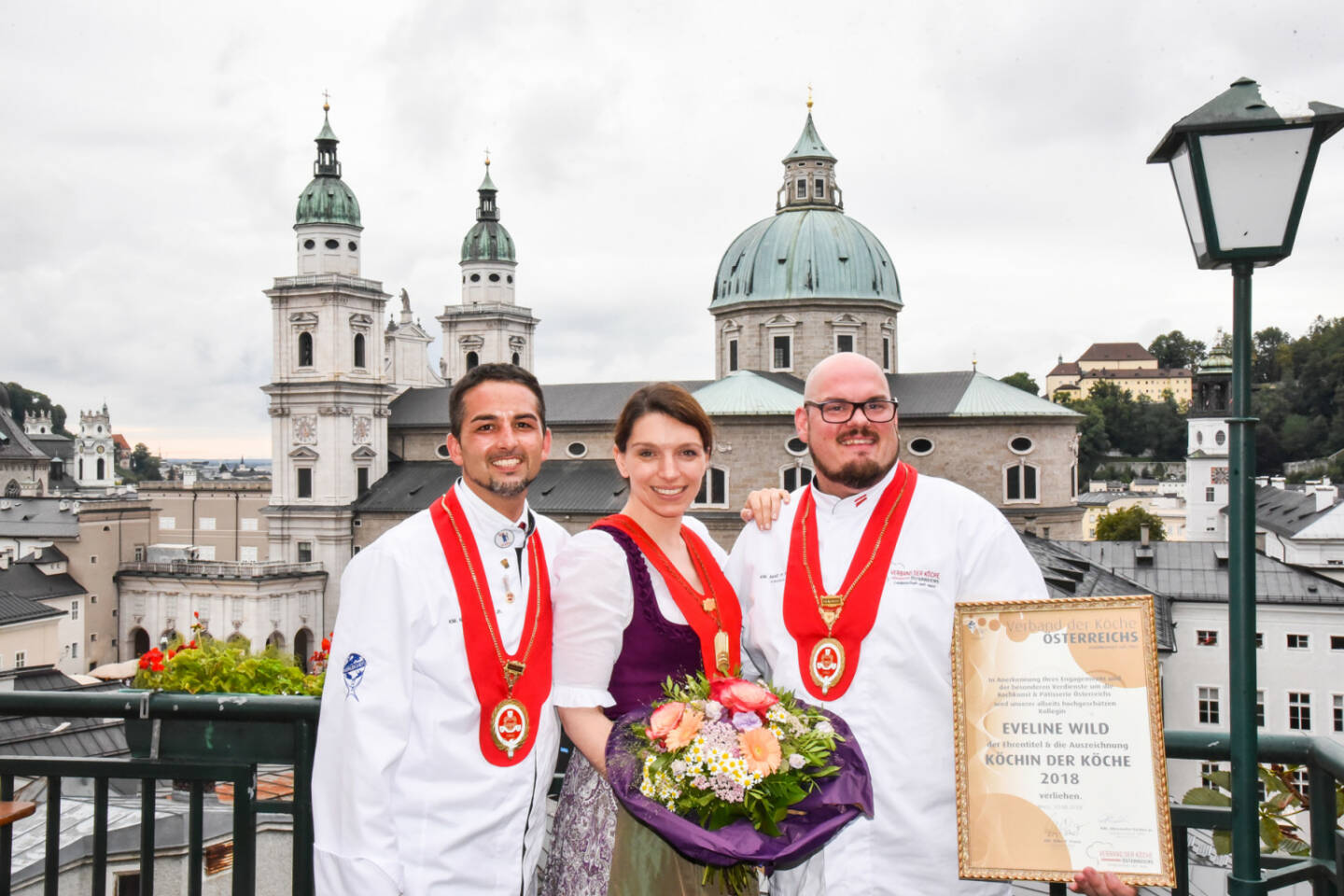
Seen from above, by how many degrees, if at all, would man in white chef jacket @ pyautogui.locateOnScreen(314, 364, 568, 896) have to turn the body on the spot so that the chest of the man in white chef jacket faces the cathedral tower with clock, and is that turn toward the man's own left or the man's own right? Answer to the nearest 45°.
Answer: approximately 135° to the man's own left

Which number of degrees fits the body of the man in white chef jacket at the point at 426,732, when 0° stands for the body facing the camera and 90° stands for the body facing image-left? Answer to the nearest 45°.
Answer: approximately 315°

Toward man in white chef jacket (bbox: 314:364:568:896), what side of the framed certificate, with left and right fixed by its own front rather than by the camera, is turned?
right

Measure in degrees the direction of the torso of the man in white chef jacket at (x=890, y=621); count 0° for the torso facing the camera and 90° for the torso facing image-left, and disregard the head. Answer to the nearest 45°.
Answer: approximately 0°

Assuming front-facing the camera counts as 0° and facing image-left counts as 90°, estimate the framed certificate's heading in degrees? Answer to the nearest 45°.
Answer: approximately 0°

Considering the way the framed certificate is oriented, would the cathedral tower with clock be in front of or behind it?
behind
